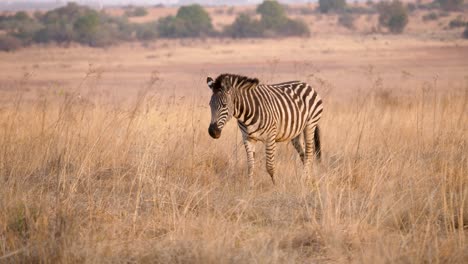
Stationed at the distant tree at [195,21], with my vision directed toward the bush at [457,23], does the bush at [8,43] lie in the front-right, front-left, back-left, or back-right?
back-right

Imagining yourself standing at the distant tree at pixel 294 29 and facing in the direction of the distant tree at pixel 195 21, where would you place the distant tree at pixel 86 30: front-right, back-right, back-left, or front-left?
front-left

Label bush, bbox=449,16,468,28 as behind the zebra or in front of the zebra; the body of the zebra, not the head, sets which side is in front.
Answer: behind

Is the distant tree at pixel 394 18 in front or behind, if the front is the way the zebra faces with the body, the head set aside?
behind

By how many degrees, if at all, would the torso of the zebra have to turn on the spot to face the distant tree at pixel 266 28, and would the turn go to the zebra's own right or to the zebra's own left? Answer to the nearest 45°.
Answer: approximately 135° to the zebra's own right

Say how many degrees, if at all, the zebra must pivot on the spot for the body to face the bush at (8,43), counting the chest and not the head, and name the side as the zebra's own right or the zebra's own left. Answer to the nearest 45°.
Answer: approximately 90° to the zebra's own right

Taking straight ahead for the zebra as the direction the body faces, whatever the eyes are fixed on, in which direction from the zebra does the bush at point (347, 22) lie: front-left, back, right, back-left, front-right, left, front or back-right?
back-right

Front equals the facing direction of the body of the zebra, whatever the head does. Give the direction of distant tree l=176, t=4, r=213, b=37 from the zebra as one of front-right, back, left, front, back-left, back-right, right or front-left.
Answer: back-right

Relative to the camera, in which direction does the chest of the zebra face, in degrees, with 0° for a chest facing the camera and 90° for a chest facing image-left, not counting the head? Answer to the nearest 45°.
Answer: approximately 45°

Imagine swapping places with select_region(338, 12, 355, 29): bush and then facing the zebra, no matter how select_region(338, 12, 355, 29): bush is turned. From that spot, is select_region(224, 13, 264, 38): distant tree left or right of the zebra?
right

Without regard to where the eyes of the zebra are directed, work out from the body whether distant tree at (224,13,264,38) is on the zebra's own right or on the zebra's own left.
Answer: on the zebra's own right

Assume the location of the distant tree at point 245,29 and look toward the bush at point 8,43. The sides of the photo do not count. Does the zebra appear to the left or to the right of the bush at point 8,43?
left
